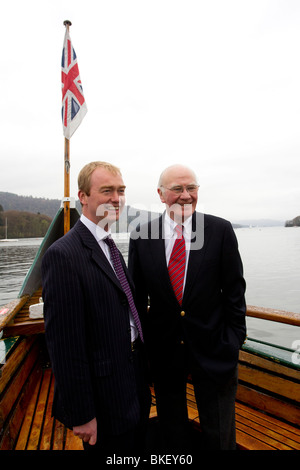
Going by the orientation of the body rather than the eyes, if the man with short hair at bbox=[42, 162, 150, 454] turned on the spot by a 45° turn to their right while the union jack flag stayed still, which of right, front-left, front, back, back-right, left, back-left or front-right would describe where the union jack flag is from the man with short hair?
back

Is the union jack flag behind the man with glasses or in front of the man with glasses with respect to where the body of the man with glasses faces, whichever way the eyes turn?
behind

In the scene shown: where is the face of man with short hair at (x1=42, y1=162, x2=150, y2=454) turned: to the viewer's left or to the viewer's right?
to the viewer's right

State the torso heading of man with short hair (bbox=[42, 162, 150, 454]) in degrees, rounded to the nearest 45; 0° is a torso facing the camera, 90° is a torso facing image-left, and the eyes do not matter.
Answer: approximately 315°

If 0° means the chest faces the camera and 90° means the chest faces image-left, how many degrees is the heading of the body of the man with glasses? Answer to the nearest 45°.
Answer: approximately 0°

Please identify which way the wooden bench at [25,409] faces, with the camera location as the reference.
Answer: facing to the right of the viewer

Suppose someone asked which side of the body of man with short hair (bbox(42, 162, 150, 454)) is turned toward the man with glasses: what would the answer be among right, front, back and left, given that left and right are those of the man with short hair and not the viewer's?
left

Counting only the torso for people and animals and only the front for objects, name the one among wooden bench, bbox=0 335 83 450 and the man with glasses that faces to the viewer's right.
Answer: the wooden bench

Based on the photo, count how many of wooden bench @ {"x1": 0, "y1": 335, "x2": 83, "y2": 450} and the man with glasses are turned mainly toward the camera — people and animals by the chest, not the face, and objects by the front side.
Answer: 1

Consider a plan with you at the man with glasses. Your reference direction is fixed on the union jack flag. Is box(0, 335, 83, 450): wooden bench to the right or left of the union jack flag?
left
